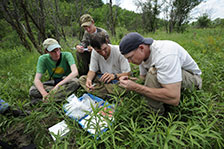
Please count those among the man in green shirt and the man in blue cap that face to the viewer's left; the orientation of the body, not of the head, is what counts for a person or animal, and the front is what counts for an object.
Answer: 1

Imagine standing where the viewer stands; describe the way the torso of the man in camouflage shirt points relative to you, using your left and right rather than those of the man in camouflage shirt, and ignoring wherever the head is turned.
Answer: facing the viewer and to the left of the viewer

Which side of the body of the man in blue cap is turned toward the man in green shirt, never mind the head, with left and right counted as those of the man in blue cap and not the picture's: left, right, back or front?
front

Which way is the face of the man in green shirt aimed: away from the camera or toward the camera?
toward the camera

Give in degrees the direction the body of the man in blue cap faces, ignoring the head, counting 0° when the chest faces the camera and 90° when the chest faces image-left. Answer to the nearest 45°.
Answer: approximately 90°

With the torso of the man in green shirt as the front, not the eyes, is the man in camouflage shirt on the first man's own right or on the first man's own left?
on the first man's own left

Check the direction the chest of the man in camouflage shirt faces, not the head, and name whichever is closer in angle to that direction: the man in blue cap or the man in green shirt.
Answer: the man in green shirt

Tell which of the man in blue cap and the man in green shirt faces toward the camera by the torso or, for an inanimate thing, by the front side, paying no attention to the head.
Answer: the man in green shirt

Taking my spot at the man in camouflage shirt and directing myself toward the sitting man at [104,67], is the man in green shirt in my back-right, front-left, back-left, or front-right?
front-right

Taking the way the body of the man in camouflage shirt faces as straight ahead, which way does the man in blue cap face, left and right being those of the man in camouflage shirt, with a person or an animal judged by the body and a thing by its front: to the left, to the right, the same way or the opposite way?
to the right

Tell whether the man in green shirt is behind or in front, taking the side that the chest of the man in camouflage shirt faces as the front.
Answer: in front

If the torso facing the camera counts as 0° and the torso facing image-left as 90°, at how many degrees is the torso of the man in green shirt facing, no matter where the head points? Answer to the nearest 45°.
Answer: approximately 0°

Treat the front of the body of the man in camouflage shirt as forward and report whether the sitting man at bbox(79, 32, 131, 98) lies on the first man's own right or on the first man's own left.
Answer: on the first man's own left

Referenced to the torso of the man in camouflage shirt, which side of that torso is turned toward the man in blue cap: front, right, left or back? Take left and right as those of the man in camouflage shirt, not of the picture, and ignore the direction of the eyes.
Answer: left

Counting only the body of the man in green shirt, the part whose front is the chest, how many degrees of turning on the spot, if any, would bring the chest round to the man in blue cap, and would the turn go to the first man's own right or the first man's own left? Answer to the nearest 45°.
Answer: approximately 45° to the first man's own left
